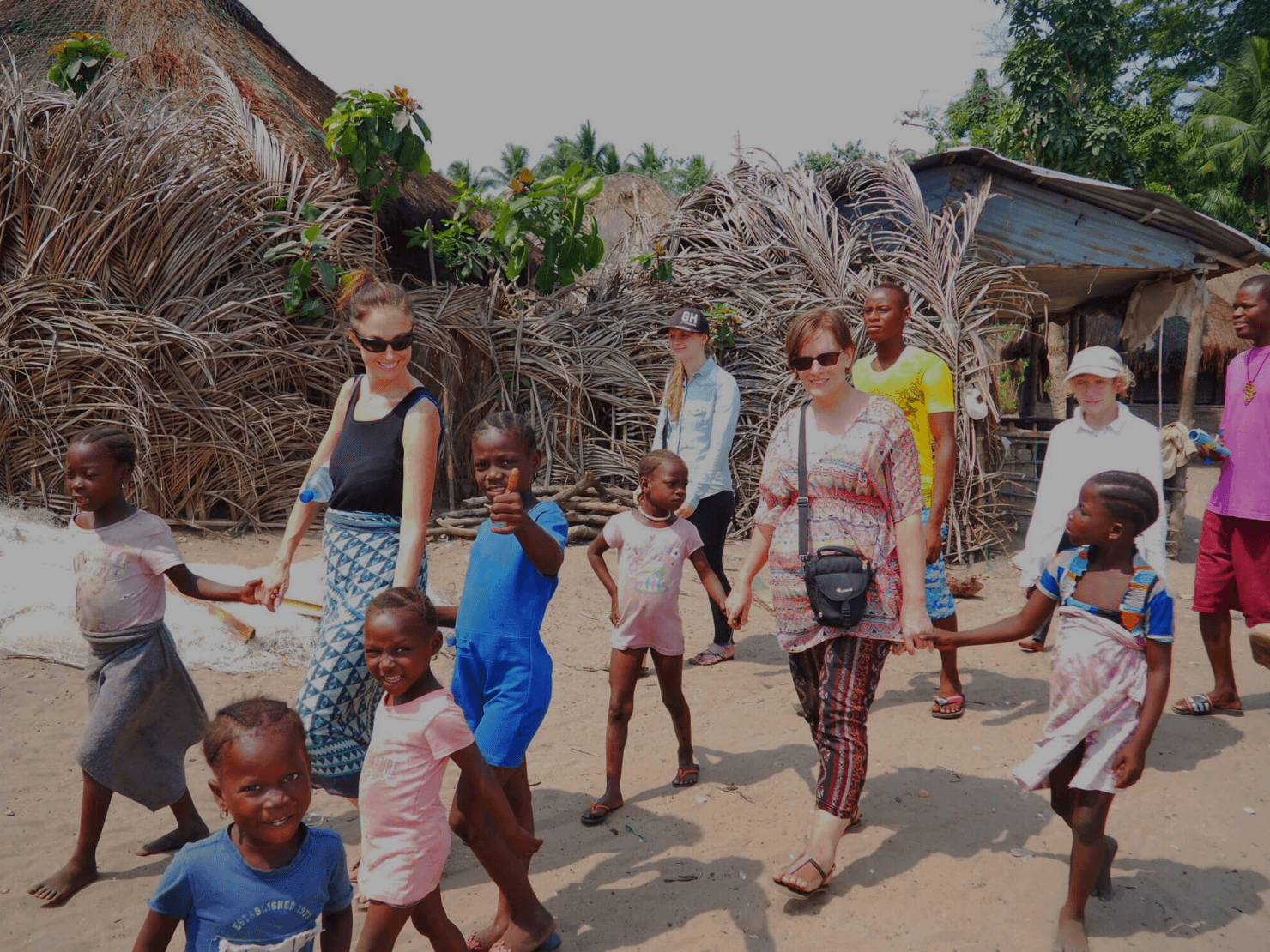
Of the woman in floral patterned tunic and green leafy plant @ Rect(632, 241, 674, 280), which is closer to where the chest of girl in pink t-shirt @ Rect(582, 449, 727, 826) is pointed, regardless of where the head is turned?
the woman in floral patterned tunic

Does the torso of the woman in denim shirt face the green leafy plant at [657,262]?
no

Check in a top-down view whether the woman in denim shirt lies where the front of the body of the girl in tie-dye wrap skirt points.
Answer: no

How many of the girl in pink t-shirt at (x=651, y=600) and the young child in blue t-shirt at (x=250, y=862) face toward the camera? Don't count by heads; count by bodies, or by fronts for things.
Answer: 2

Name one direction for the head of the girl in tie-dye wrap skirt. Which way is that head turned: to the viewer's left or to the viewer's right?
to the viewer's left

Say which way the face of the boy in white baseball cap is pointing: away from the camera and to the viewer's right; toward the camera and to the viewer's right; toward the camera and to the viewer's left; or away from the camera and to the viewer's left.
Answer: toward the camera and to the viewer's left

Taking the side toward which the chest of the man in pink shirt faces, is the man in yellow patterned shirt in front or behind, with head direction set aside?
in front

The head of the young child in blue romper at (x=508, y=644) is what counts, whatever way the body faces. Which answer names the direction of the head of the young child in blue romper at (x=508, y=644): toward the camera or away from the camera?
toward the camera

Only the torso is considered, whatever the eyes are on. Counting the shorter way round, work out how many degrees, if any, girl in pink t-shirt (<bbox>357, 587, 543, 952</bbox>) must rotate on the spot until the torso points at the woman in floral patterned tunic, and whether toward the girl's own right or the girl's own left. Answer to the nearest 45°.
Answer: approximately 180°

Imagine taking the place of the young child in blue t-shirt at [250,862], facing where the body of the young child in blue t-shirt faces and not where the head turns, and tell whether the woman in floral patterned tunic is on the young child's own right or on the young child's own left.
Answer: on the young child's own left

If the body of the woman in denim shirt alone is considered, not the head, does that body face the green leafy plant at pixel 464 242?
no

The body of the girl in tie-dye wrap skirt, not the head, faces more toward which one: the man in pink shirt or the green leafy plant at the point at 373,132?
the green leafy plant

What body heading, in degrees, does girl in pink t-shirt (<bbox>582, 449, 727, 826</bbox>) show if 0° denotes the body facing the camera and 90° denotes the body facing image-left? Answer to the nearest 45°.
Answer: approximately 0°
